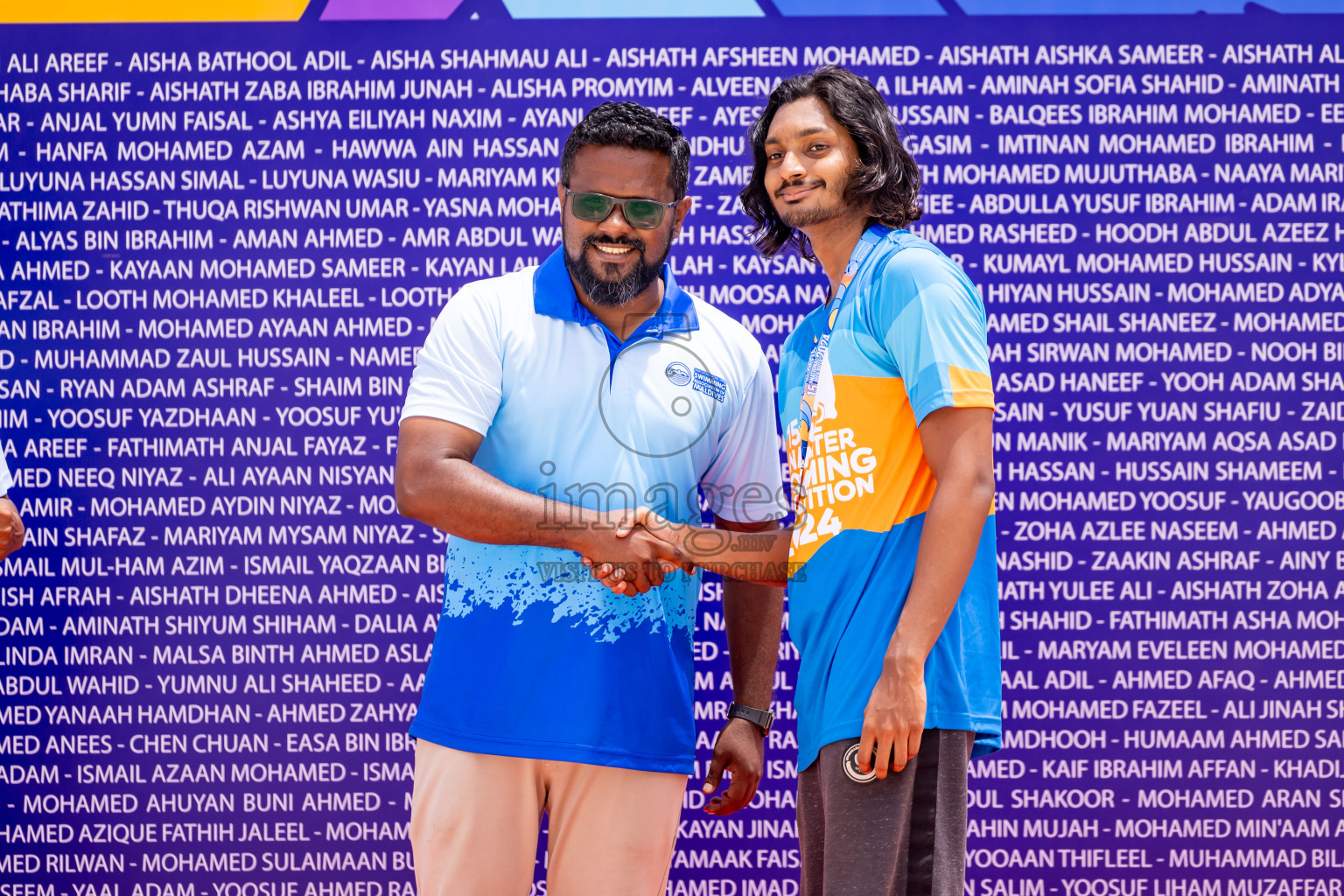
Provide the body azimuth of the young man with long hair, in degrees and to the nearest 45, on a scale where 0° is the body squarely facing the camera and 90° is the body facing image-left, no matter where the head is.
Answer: approximately 45°

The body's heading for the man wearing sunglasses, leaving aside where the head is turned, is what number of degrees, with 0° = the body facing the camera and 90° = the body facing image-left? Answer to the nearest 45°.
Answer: approximately 0°
